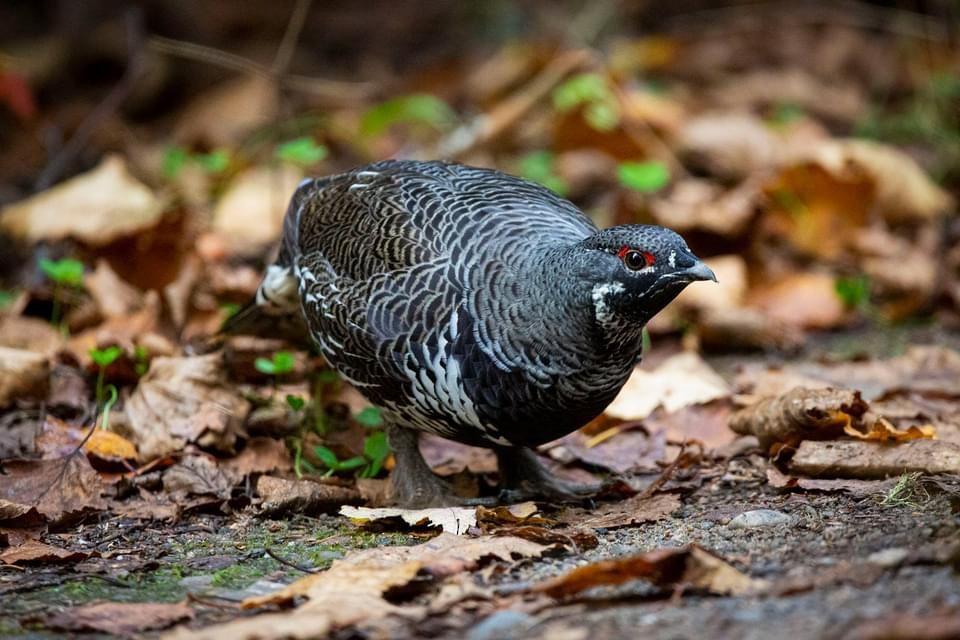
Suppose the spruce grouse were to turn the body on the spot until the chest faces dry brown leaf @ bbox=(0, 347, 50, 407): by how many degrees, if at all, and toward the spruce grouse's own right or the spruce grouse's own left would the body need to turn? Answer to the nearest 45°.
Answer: approximately 180°

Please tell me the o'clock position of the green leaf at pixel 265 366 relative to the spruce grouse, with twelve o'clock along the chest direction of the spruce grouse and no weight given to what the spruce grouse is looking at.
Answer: The green leaf is roughly at 6 o'clock from the spruce grouse.

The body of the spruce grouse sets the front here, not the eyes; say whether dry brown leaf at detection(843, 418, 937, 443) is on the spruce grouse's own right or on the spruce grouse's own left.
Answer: on the spruce grouse's own left

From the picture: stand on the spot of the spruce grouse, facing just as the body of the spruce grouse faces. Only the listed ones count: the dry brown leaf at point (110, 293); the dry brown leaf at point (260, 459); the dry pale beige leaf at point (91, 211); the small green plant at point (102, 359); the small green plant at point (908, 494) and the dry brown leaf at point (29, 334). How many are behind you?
5

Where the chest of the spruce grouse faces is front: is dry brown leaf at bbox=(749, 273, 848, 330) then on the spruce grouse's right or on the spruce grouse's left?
on the spruce grouse's left

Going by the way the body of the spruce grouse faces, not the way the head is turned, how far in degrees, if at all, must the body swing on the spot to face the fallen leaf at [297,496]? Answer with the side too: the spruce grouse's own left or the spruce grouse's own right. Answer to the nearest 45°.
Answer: approximately 135° to the spruce grouse's own right

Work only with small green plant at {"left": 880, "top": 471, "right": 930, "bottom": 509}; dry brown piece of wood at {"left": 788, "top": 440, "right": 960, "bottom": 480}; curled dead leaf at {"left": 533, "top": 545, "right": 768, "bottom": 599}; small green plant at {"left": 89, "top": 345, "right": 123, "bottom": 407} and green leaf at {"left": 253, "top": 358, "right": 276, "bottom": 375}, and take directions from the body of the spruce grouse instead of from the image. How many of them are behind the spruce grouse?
2

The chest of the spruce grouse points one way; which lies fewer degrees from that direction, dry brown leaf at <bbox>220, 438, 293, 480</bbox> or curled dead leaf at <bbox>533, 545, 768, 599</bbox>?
the curled dead leaf

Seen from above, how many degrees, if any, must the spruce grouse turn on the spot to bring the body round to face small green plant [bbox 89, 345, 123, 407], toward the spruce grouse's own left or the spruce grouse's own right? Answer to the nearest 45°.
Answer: approximately 180°

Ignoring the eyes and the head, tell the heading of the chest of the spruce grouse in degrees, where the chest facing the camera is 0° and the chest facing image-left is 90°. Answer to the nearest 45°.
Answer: approximately 315°

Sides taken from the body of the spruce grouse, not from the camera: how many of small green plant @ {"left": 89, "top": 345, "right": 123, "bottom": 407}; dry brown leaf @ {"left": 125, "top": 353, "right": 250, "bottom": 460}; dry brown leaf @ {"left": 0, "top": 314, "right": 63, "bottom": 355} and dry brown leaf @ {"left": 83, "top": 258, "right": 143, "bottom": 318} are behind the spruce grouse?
4

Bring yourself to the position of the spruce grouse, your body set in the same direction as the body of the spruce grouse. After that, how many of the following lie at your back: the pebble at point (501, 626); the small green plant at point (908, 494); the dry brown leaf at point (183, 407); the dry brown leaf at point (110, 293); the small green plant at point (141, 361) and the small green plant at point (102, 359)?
4

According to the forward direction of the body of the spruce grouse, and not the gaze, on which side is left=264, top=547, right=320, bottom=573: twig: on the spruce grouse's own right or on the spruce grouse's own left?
on the spruce grouse's own right

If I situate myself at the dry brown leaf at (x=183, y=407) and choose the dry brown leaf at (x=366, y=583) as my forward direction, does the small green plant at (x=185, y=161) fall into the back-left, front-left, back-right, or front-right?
back-left

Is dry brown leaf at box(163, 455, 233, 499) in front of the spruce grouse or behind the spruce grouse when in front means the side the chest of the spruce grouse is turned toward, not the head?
behind

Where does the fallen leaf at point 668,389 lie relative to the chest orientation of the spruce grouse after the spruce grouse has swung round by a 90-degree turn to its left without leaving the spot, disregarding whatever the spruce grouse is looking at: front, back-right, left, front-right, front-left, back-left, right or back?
front

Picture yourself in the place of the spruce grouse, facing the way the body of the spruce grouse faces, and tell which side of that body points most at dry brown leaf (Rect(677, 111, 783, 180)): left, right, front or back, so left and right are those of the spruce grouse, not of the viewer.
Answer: left

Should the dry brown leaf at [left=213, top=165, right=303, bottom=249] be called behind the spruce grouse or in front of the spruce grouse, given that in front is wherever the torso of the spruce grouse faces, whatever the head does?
behind
